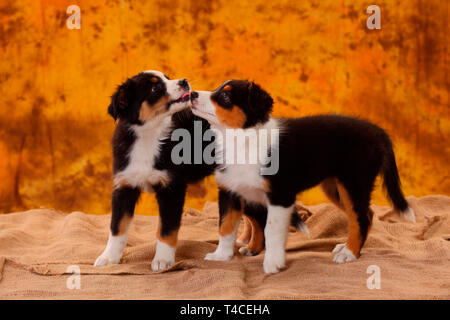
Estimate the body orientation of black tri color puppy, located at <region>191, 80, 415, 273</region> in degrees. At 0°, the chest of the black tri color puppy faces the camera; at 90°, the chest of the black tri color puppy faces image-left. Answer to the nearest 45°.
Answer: approximately 90°

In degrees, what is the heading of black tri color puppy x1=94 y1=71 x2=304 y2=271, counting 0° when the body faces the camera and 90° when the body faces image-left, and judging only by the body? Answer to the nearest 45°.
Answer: approximately 45°

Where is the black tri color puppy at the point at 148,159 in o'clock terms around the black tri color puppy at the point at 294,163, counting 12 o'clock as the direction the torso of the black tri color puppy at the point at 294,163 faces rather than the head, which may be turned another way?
the black tri color puppy at the point at 148,159 is roughly at 12 o'clock from the black tri color puppy at the point at 294,163.

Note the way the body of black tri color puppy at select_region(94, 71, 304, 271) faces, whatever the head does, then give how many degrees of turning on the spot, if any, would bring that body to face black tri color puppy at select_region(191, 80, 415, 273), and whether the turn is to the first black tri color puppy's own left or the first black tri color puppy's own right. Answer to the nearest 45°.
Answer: approximately 135° to the first black tri color puppy's own left
